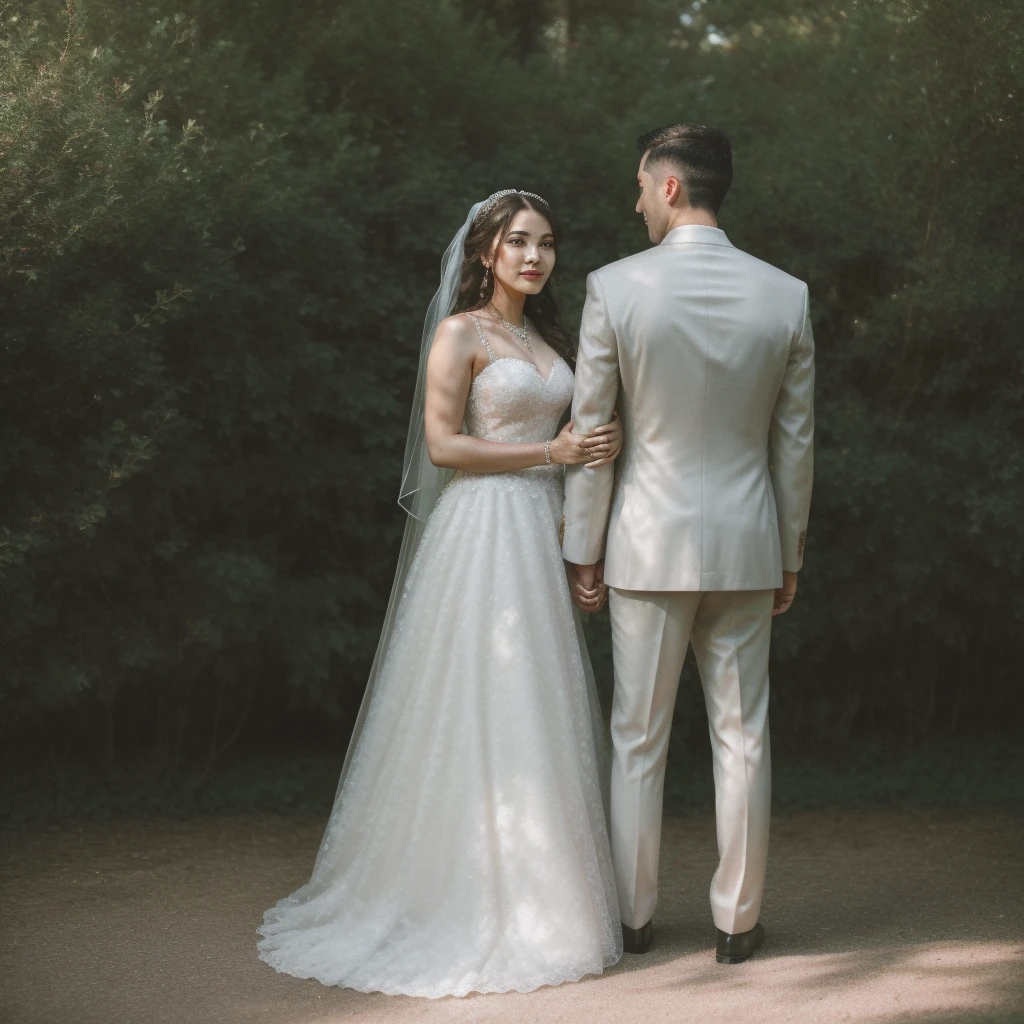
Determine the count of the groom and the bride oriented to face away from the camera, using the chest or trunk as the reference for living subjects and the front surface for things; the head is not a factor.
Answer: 1

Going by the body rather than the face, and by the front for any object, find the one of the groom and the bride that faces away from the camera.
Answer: the groom

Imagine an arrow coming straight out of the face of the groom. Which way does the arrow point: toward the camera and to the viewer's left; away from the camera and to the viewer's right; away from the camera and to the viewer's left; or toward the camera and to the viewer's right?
away from the camera and to the viewer's left

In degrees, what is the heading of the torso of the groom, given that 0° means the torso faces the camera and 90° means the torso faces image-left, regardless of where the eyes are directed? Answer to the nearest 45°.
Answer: approximately 180°

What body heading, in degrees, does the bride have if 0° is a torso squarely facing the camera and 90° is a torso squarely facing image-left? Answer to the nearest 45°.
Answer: approximately 315°
